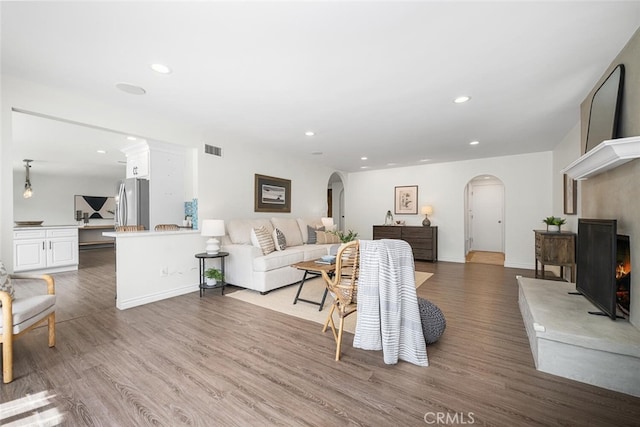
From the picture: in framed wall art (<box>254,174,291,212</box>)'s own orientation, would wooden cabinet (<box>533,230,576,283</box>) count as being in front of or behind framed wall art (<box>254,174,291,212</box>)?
in front

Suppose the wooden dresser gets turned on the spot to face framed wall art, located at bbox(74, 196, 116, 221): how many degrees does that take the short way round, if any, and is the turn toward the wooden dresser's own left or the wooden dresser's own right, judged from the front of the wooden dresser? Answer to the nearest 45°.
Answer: approximately 90° to the wooden dresser's own right

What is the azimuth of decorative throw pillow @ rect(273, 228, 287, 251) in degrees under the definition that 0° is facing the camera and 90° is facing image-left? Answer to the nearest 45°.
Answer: approximately 315°

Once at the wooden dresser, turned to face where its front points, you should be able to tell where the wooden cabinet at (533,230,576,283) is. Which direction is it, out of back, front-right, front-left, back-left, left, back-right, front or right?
front-left

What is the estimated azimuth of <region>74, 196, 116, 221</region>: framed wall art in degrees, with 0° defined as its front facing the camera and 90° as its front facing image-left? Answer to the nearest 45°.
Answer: approximately 0°

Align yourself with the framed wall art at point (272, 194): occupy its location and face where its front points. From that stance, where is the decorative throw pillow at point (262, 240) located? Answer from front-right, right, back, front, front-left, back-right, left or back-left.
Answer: front-right

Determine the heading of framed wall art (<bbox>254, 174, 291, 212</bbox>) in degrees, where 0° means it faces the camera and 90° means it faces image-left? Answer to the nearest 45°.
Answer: approximately 315°

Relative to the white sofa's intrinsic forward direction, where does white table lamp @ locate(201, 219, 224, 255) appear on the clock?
The white table lamp is roughly at 4 o'clock from the white sofa.

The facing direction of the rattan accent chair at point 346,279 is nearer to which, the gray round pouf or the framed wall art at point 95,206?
the framed wall art

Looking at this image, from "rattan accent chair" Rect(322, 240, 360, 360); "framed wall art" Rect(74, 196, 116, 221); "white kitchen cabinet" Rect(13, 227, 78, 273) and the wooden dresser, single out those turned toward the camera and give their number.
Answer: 3
